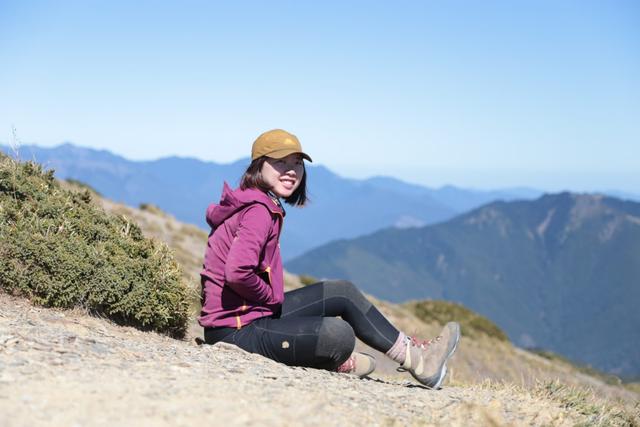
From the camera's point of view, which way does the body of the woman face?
to the viewer's right

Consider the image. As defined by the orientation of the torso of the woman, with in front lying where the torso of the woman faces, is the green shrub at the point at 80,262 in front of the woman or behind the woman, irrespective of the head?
behind
